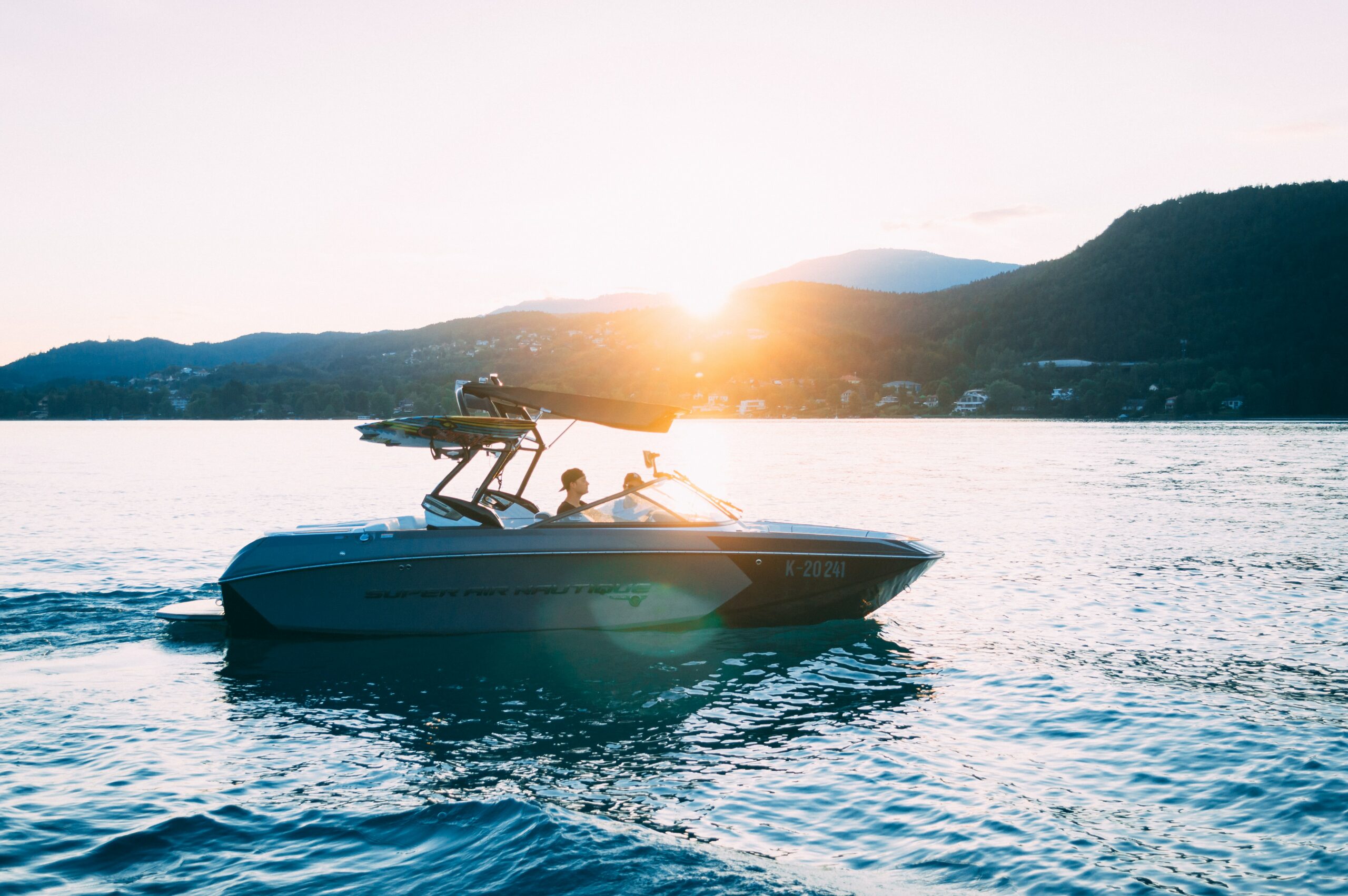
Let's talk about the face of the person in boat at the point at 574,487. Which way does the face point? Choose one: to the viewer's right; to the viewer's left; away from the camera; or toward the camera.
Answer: to the viewer's right

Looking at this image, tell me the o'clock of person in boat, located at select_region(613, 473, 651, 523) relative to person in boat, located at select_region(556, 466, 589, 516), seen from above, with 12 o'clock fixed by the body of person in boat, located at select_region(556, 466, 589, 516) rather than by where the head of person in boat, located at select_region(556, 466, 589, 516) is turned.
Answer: person in boat, located at select_region(613, 473, 651, 523) is roughly at 1 o'clock from person in boat, located at select_region(556, 466, 589, 516).

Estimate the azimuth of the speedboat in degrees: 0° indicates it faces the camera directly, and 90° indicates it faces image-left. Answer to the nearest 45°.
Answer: approximately 270°

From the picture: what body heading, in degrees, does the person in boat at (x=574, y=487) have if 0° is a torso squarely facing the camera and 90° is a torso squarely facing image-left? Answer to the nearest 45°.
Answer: approximately 270°
